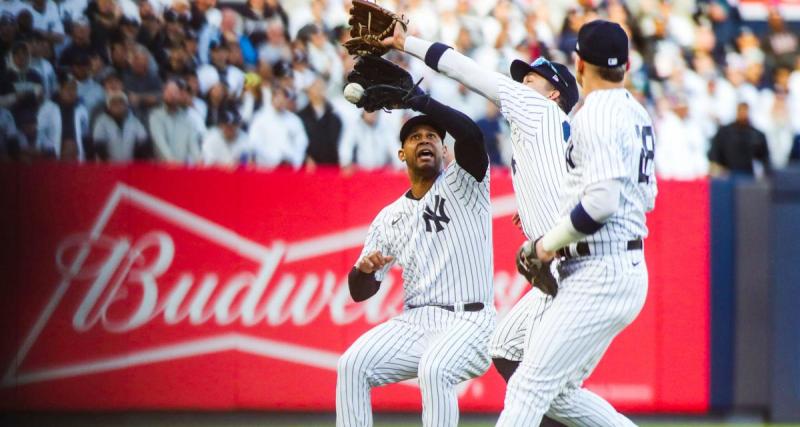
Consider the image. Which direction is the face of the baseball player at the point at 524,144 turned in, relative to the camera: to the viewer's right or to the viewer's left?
to the viewer's left

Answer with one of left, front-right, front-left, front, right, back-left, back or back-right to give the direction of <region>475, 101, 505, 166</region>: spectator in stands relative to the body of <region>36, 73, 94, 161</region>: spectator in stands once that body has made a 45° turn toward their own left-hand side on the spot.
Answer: front-left

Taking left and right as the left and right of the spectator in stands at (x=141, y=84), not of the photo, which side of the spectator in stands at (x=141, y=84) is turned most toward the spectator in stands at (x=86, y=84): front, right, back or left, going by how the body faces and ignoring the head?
right

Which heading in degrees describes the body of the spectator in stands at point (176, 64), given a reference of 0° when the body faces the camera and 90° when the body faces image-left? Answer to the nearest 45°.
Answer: approximately 0°

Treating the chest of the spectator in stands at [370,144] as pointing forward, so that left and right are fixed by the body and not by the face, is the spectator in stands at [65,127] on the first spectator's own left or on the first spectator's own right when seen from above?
on the first spectator's own right
